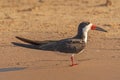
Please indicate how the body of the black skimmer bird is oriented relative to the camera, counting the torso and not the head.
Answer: to the viewer's right
